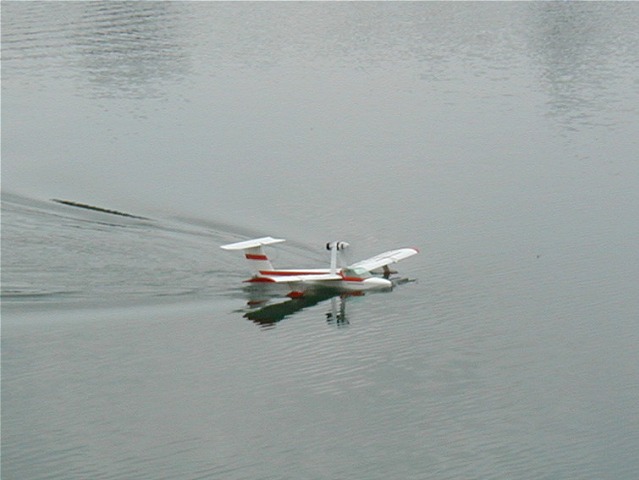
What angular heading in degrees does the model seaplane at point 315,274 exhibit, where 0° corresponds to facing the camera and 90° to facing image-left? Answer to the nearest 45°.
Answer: approximately 315°
